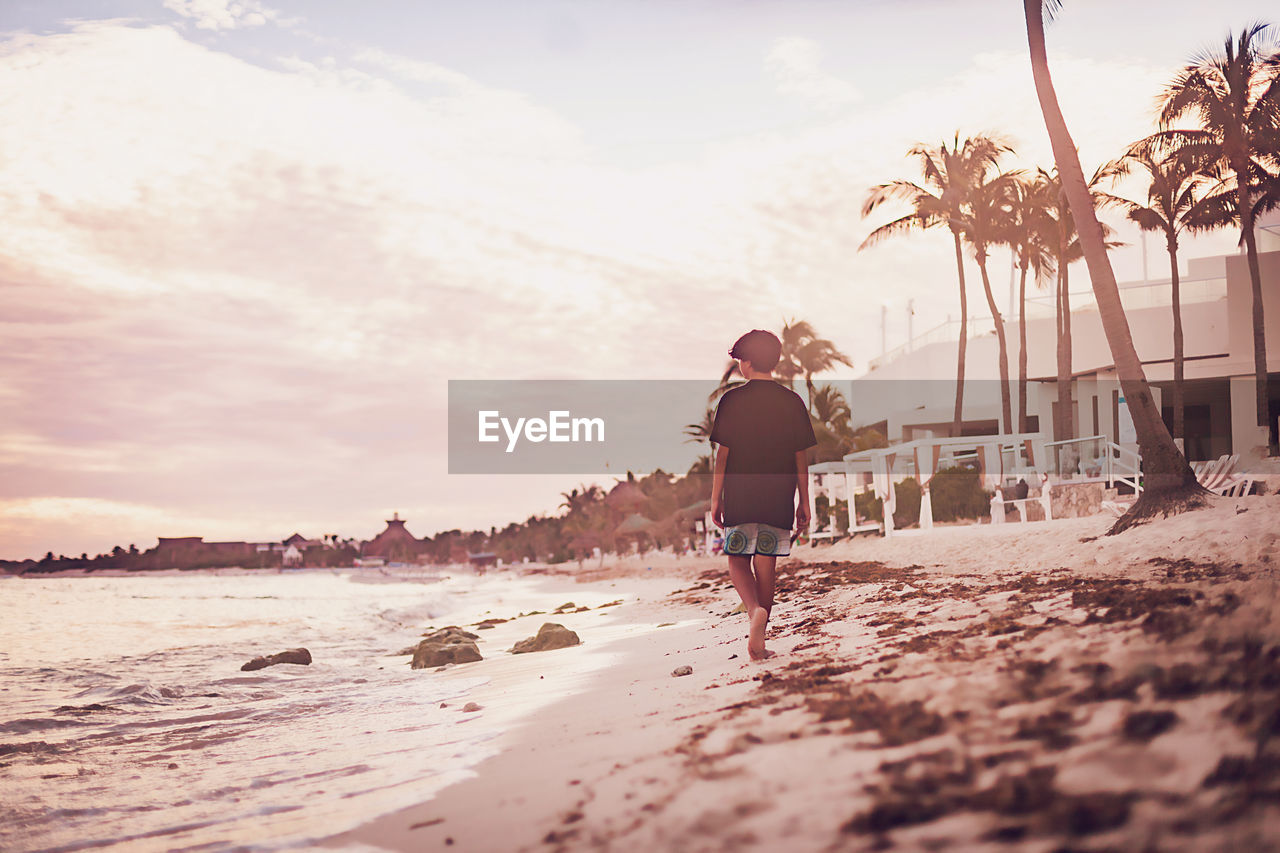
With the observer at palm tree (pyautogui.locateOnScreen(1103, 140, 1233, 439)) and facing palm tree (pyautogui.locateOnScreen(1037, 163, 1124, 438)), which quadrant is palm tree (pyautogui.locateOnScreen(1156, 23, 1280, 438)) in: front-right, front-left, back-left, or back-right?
back-left

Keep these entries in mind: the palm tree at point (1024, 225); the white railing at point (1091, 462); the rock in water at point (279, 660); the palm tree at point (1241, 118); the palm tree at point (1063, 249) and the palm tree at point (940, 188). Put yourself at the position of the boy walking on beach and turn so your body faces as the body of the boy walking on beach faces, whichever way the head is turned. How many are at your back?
0

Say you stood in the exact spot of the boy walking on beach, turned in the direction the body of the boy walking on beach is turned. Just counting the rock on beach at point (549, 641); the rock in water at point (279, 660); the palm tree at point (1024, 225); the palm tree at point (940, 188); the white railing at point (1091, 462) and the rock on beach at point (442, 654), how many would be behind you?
0

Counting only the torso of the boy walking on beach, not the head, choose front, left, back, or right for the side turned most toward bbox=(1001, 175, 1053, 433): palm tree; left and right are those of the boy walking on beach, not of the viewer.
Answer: front

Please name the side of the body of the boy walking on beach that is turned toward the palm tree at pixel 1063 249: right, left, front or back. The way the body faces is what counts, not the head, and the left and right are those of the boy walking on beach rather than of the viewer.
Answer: front

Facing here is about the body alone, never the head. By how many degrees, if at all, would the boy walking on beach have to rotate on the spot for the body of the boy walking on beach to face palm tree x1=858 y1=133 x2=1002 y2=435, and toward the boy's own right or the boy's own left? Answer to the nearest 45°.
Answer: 0° — they already face it

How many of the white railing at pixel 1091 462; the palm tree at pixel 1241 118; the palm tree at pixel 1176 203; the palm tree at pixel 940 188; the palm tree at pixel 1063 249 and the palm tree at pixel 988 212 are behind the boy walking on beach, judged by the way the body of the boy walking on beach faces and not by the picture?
0

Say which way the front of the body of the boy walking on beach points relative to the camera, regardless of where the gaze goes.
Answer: away from the camera

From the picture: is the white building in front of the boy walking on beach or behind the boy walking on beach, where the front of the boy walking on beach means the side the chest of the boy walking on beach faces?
in front
